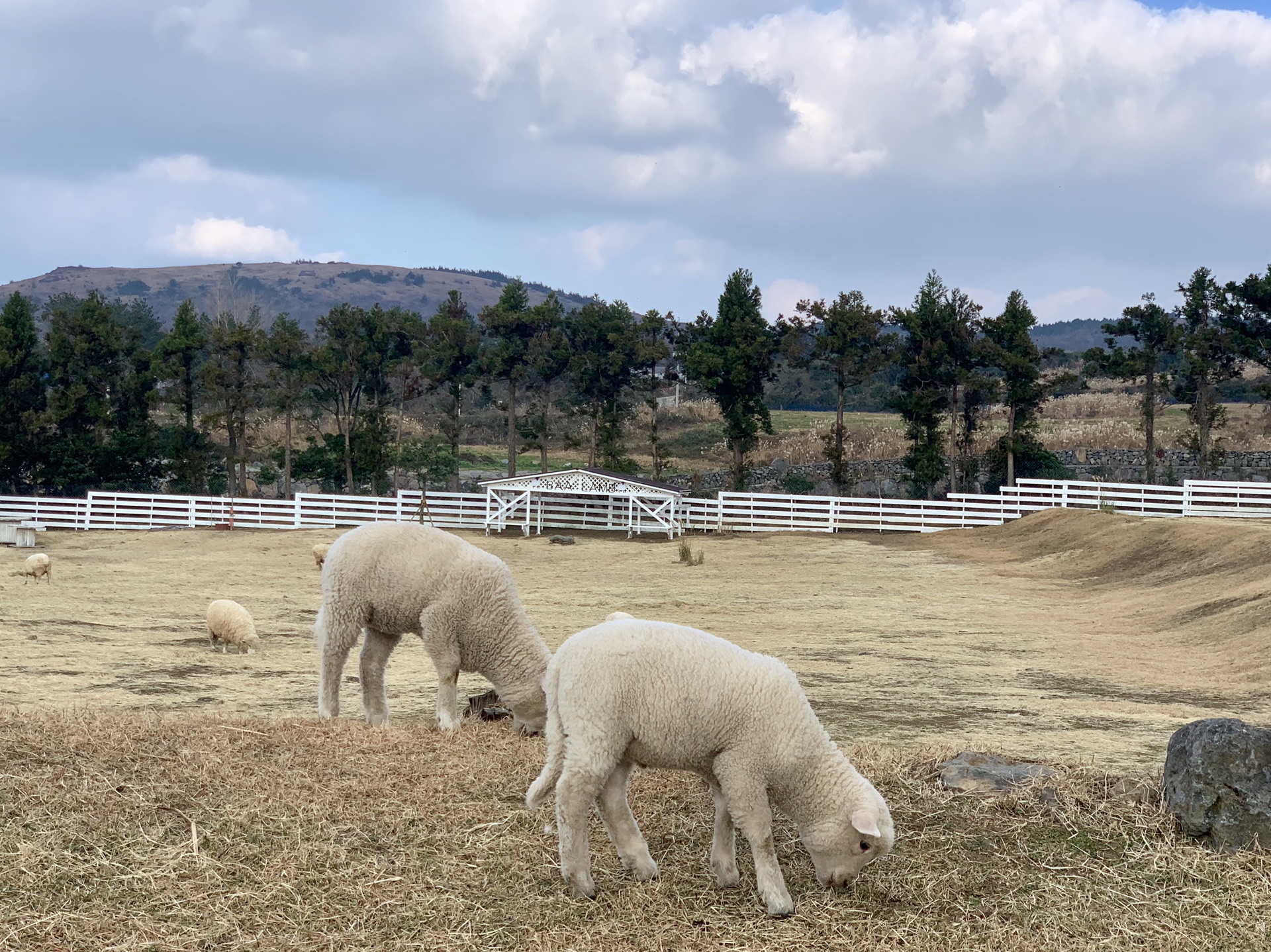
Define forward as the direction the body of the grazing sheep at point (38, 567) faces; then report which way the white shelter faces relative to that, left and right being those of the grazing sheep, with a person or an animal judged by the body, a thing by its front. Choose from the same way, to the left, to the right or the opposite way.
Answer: to the left

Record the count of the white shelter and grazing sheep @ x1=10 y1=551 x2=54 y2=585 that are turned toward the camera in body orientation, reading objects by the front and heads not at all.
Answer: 1

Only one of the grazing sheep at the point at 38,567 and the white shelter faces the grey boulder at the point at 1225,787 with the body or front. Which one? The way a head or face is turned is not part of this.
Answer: the white shelter

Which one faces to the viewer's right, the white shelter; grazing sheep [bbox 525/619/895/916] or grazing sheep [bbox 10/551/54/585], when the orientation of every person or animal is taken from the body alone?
grazing sheep [bbox 525/619/895/916]

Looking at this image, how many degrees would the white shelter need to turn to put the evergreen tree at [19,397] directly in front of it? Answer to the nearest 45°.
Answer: approximately 90° to its right

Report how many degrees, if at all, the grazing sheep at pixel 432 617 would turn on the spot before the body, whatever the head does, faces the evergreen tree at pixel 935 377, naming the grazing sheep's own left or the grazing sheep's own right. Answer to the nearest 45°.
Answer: approximately 45° to the grazing sheep's own left

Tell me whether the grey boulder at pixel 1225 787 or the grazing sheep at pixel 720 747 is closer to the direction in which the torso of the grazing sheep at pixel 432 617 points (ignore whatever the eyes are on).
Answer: the grey boulder

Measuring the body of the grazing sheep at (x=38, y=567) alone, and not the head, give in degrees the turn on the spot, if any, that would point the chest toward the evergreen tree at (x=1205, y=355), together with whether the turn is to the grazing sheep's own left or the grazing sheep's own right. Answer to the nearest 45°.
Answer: approximately 180°

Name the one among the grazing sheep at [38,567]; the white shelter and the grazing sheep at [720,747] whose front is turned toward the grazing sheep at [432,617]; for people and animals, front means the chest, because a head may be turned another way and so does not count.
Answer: the white shelter

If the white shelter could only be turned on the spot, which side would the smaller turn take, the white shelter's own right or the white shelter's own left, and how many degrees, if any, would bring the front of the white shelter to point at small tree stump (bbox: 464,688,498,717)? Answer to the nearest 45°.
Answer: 0° — it already faces it

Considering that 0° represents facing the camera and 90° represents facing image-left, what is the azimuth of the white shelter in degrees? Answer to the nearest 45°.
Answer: approximately 0°

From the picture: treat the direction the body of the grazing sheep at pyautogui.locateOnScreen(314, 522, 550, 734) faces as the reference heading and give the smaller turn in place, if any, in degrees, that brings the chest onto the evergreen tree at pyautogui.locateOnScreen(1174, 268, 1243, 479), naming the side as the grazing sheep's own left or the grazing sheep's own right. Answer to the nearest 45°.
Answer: approximately 45° to the grazing sheep's own left

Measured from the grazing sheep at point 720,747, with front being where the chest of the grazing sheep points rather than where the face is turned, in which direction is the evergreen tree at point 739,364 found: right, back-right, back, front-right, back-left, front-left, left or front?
left

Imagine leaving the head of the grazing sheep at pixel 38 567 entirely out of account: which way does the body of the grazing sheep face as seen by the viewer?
to the viewer's left

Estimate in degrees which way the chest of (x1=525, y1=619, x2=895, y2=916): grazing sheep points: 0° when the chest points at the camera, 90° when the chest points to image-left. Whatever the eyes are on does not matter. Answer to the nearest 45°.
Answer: approximately 270°

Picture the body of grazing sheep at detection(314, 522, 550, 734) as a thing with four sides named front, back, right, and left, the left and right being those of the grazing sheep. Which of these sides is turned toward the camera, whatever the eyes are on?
right

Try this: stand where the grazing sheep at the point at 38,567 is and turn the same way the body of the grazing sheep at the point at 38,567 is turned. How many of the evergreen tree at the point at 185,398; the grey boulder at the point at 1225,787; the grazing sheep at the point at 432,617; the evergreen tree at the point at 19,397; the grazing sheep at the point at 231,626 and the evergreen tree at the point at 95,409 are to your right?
3
